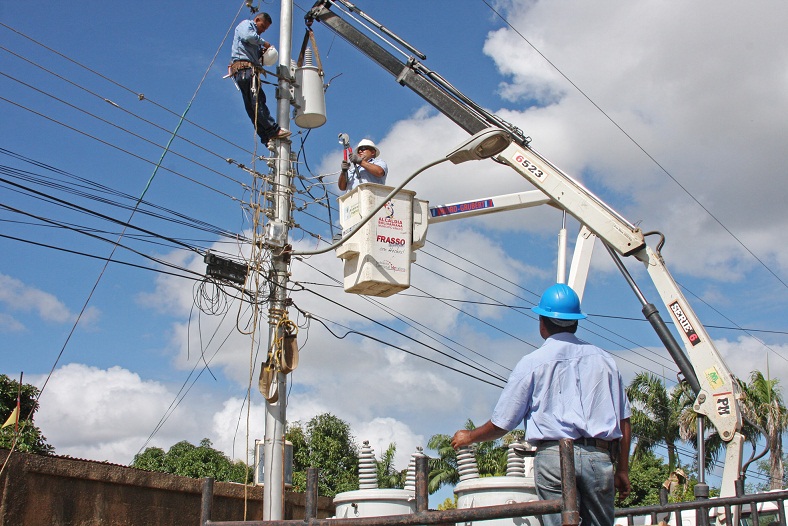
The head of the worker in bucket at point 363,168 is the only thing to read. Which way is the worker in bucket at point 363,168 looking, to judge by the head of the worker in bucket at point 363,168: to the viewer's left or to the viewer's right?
to the viewer's left

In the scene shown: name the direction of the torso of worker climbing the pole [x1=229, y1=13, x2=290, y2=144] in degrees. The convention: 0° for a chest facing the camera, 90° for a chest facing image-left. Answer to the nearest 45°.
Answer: approximately 270°

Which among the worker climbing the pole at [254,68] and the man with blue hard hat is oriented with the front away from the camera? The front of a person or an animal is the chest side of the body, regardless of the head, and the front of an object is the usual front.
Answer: the man with blue hard hat

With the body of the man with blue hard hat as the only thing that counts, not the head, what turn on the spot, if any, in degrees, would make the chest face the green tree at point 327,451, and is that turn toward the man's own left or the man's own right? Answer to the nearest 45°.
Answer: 0° — they already face it

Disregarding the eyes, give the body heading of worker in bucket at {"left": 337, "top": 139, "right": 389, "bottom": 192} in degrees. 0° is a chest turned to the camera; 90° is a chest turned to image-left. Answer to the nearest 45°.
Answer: approximately 45°

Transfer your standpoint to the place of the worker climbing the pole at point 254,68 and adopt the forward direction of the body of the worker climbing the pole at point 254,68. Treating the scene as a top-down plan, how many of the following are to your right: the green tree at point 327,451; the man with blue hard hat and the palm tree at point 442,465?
1

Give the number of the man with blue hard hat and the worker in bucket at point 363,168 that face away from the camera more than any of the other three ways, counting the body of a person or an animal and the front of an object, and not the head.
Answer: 1

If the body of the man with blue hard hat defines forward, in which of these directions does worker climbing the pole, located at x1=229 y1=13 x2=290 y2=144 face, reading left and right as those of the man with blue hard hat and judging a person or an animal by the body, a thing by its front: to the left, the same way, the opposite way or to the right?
to the right

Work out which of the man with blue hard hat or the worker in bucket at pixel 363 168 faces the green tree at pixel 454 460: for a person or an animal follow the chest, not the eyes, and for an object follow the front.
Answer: the man with blue hard hat

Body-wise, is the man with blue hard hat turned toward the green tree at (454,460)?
yes

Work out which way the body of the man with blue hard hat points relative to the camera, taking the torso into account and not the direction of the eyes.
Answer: away from the camera
